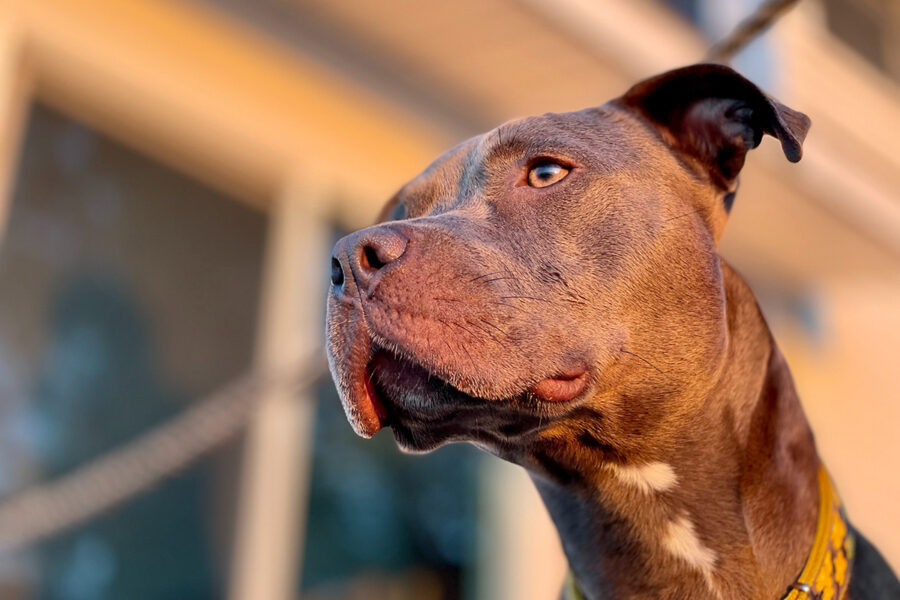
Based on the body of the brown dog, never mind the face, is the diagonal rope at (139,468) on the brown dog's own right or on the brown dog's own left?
on the brown dog's own right

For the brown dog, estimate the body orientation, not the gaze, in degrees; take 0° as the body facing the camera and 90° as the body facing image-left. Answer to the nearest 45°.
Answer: approximately 45°
